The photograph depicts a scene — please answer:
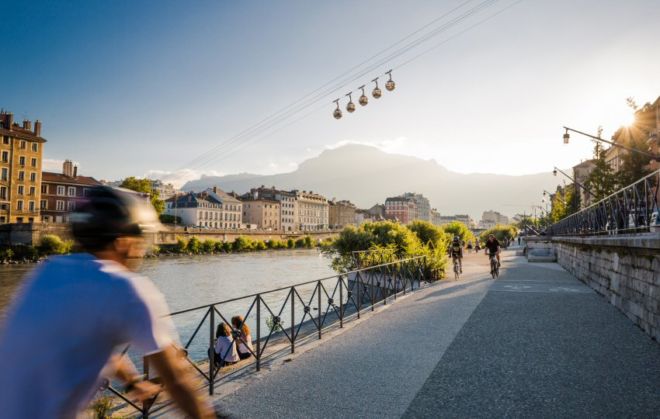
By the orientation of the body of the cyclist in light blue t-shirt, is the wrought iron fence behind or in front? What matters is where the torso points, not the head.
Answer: in front

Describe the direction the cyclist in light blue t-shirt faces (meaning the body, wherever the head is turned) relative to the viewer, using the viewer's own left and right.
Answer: facing away from the viewer and to the right of the viewer

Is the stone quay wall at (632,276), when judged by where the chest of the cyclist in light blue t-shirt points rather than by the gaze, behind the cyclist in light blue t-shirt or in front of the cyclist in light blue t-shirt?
in front
